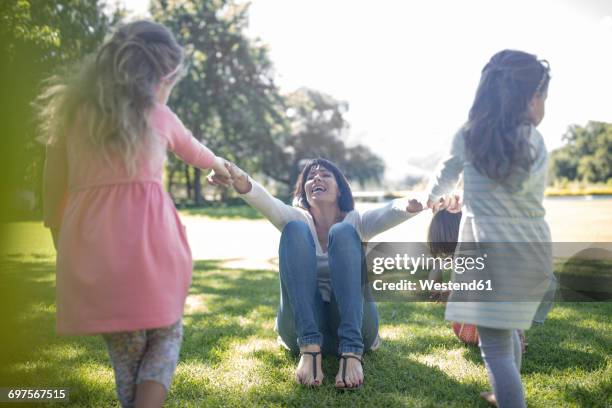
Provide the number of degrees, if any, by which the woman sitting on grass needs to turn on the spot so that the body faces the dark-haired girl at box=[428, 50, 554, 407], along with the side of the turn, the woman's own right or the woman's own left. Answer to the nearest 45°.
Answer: approximately 45° to the woman's own left

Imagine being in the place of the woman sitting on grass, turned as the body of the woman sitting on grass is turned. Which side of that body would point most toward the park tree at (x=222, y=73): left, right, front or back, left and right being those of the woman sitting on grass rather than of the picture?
back

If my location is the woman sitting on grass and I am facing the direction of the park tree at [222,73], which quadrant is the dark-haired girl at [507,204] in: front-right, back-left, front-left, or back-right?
back-right

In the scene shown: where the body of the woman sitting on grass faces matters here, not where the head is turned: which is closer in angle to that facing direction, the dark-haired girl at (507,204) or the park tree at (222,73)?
the dark-haired girl

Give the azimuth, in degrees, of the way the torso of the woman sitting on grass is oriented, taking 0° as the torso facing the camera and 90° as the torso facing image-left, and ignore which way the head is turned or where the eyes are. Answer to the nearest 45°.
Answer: approximately 0°

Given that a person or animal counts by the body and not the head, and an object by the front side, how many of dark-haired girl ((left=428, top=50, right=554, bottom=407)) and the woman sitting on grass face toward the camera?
1
